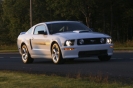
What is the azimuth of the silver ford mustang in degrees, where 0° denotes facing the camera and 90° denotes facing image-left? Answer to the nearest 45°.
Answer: approximately 315°
